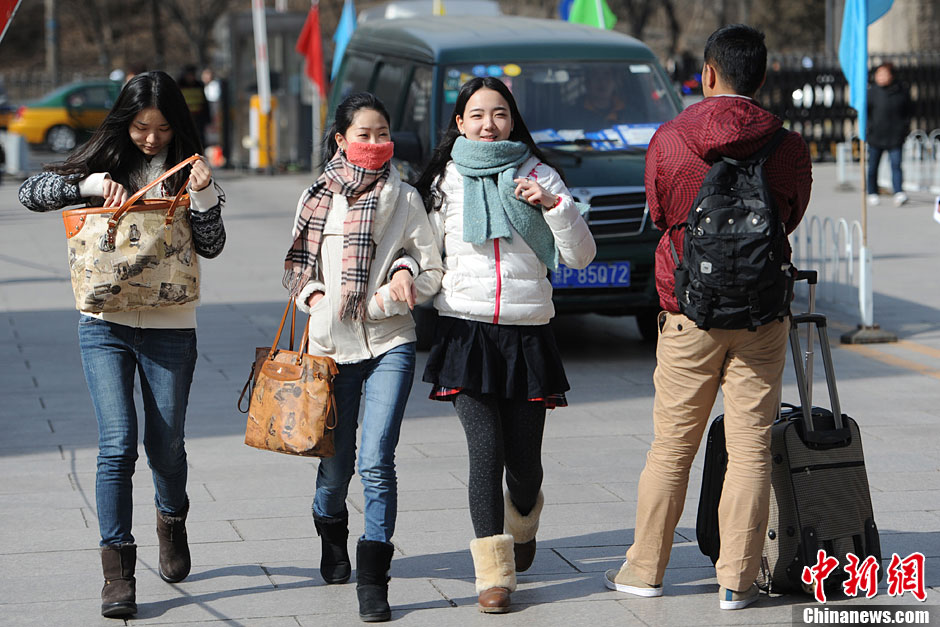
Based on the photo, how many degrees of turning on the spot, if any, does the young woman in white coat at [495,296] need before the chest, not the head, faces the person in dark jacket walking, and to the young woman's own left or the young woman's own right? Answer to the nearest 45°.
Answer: approximately 180°

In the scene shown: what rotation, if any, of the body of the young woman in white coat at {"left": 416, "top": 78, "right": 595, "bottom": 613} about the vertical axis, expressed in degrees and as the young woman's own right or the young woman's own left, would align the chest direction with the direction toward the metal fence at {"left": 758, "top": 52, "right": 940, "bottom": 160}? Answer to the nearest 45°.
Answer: approximately 180°

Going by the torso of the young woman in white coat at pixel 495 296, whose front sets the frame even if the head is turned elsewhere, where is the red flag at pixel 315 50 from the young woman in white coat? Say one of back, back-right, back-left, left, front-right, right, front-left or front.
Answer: back

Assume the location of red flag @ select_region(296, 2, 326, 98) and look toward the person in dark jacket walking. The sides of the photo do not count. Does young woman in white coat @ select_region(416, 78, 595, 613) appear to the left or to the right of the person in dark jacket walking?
right

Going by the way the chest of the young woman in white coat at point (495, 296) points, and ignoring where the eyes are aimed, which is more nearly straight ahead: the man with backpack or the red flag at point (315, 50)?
the man with backpack

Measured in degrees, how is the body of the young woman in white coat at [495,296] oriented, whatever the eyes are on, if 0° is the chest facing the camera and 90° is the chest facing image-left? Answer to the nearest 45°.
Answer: approximately 0°

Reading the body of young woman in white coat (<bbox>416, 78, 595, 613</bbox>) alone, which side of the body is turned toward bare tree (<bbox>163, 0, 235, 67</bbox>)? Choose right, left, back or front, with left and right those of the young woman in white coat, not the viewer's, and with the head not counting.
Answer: back

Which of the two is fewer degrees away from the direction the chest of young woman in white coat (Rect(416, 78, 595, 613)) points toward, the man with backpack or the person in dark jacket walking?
the man with backpack
